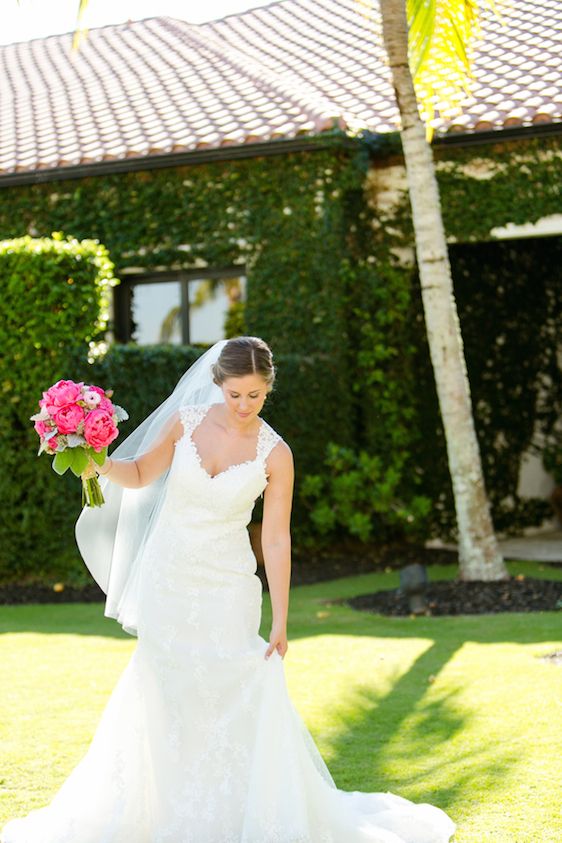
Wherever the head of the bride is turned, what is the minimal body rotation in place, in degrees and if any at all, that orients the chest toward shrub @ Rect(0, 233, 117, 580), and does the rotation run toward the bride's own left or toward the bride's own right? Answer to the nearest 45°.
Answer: approximately 180°

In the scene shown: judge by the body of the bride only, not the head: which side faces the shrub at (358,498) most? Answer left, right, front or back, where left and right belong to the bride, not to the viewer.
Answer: back

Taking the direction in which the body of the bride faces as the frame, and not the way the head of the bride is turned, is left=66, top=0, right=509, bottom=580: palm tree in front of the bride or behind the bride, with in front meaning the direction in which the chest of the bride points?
behind

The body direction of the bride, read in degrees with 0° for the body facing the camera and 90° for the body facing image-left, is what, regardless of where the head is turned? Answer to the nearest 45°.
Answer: approximately 0°
